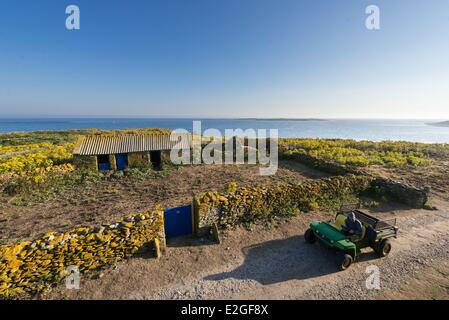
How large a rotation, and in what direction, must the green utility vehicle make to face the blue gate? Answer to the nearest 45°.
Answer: approximately 45° to its right

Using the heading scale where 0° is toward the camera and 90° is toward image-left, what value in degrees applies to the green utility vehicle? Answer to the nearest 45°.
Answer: approximately 45°

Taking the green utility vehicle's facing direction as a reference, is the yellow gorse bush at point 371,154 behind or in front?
behind

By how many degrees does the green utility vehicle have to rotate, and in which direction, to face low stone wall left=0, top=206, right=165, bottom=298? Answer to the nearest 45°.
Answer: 0° — it already faces it

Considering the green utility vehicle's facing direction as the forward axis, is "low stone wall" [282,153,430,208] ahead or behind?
behind

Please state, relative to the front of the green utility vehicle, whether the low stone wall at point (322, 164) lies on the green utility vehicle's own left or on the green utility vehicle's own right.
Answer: on the green utility vehicle's own right

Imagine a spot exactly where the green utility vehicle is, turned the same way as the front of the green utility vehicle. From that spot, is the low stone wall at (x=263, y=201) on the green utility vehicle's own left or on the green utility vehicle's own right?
on the green utility vehicle's own right

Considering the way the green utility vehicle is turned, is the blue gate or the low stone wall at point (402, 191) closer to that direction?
the blue gate
